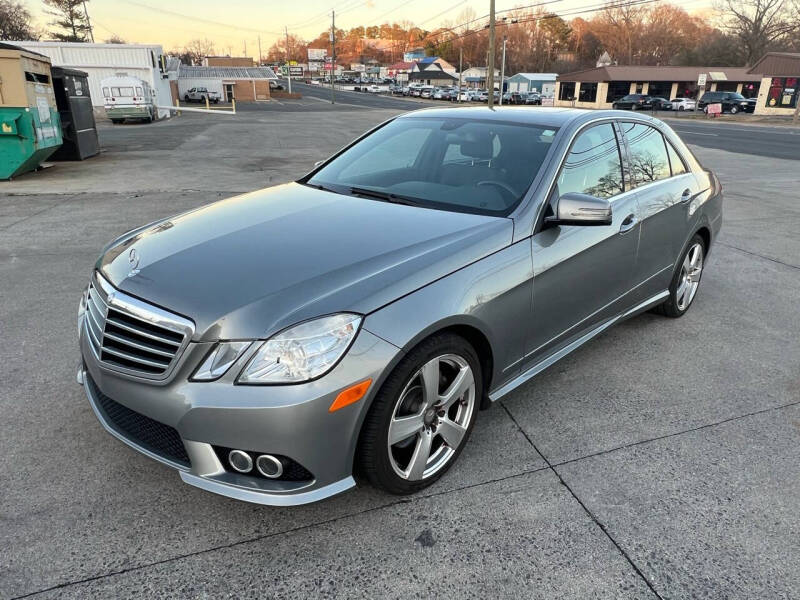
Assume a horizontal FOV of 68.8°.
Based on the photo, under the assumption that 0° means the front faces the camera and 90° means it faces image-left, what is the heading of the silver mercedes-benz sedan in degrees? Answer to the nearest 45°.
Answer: approximately 45°

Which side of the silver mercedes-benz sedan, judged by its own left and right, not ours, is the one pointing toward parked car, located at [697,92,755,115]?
back

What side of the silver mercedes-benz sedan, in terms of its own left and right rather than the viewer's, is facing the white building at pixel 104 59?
right

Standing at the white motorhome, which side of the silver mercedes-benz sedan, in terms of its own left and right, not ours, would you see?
right
